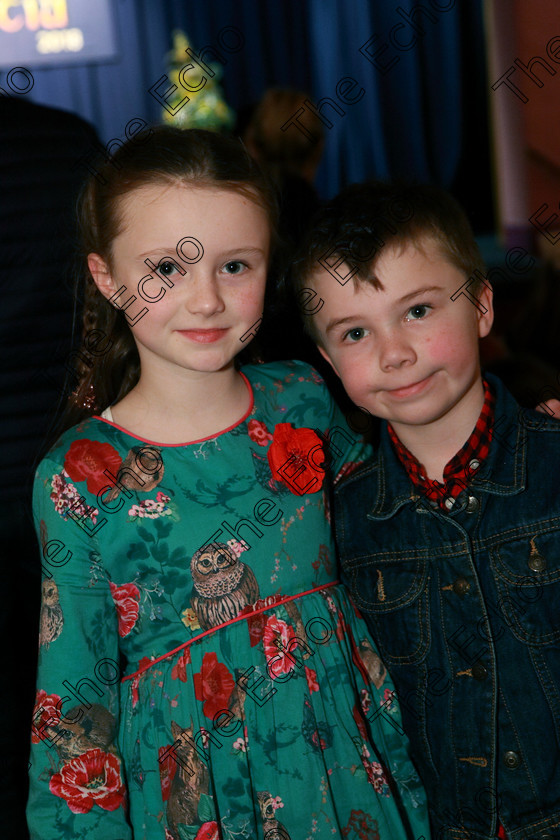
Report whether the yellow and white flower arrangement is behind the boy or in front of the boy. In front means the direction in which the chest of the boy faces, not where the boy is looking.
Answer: behind

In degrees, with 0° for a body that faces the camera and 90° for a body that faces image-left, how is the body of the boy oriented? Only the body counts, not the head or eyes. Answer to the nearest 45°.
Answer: approximately 0°
